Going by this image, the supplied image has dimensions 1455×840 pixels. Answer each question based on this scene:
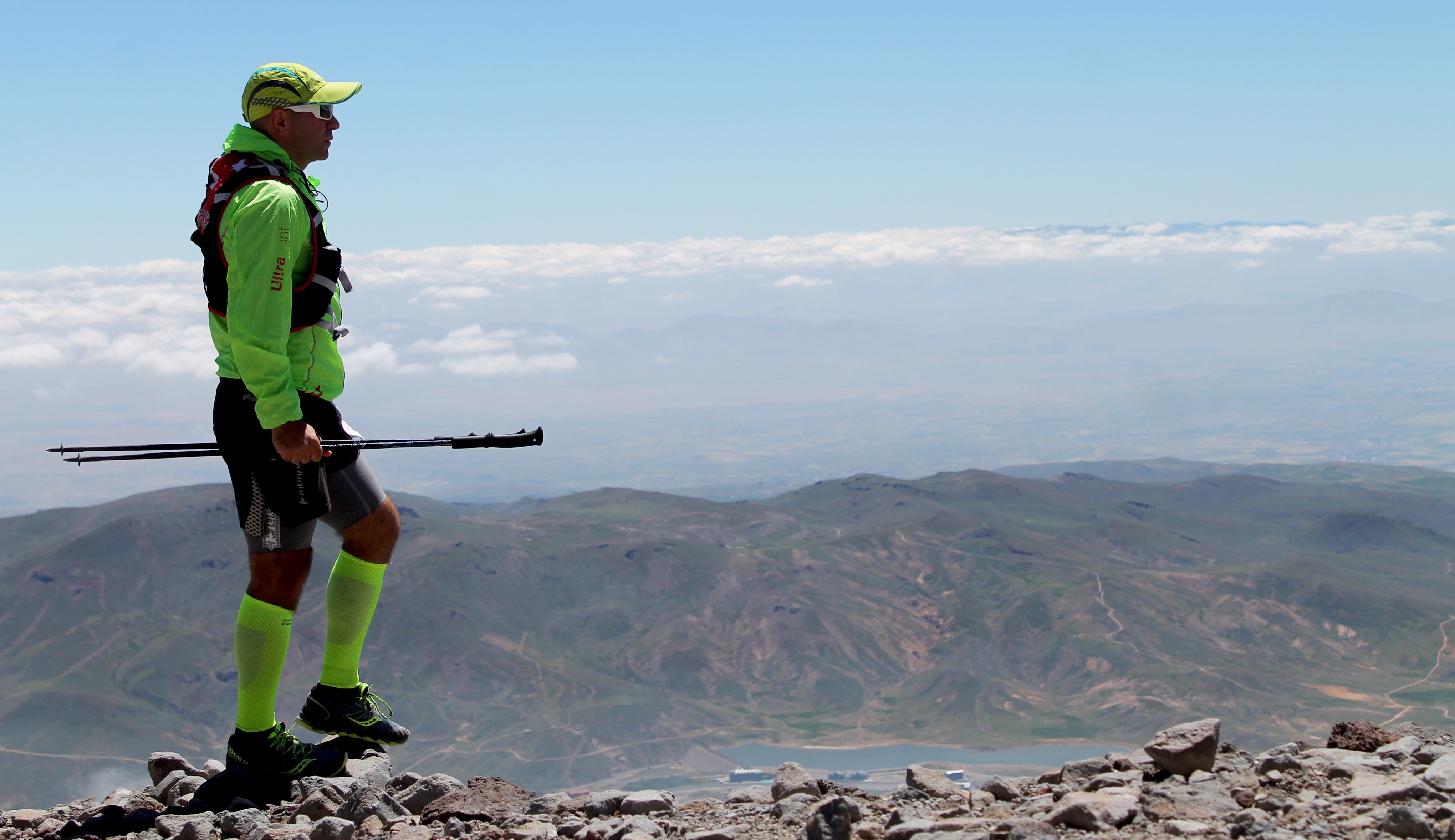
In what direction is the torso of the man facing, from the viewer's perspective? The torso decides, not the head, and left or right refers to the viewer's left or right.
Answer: facing to the right of the viewer

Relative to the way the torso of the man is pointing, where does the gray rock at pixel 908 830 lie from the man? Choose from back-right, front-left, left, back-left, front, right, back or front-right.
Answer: front-right

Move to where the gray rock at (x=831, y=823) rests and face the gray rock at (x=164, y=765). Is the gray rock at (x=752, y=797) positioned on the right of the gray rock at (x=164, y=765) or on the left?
right

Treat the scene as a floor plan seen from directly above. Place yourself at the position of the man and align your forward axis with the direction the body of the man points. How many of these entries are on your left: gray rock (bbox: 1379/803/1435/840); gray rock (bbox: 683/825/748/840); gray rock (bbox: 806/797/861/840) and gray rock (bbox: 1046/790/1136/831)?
0

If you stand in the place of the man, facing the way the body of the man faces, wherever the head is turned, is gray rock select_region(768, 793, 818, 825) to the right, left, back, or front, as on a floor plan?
front

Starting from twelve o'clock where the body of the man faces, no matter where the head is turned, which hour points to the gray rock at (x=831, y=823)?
The gray rock is roughly at 1 o'clock from the man.

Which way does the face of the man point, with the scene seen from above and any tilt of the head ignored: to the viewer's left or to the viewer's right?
to the viewer's right

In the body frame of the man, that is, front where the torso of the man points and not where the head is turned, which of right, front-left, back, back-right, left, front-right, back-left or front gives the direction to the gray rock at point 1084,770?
front

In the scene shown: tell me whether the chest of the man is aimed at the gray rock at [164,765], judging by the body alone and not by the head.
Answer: no
